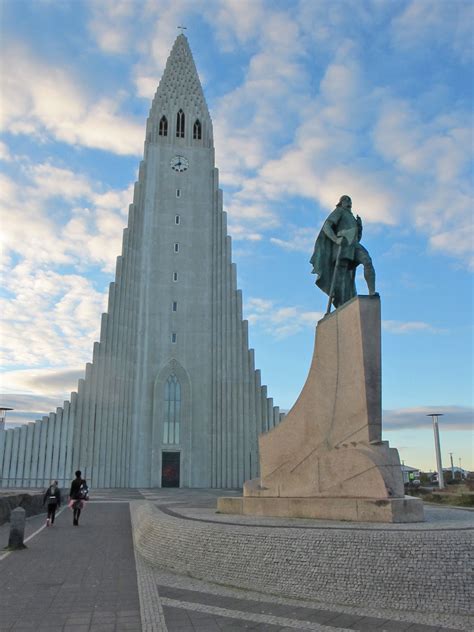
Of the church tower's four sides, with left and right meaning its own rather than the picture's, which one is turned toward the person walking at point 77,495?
front

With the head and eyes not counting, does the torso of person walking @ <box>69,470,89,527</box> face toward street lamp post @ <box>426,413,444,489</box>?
no

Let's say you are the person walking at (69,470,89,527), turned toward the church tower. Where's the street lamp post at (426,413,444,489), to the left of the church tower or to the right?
right

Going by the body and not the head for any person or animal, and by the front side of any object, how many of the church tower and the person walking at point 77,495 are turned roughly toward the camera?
1

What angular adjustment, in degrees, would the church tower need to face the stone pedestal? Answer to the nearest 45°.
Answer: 0° — it already faces it

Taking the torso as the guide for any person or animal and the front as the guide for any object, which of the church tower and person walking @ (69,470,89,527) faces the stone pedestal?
the church tower

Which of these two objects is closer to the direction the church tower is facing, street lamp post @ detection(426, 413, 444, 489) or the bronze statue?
the bronze statue

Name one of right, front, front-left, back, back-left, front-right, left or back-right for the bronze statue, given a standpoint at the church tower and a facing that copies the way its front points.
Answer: front

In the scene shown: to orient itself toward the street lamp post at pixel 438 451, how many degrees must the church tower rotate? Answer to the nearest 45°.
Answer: approximately 45° to its left

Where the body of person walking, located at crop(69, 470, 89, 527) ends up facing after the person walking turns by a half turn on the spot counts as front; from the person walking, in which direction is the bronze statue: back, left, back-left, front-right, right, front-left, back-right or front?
front-left

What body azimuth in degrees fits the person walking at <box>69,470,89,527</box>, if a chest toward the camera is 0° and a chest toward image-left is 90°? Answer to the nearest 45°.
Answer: approximately 180°

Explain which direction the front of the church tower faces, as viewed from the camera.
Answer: facing the viewer
